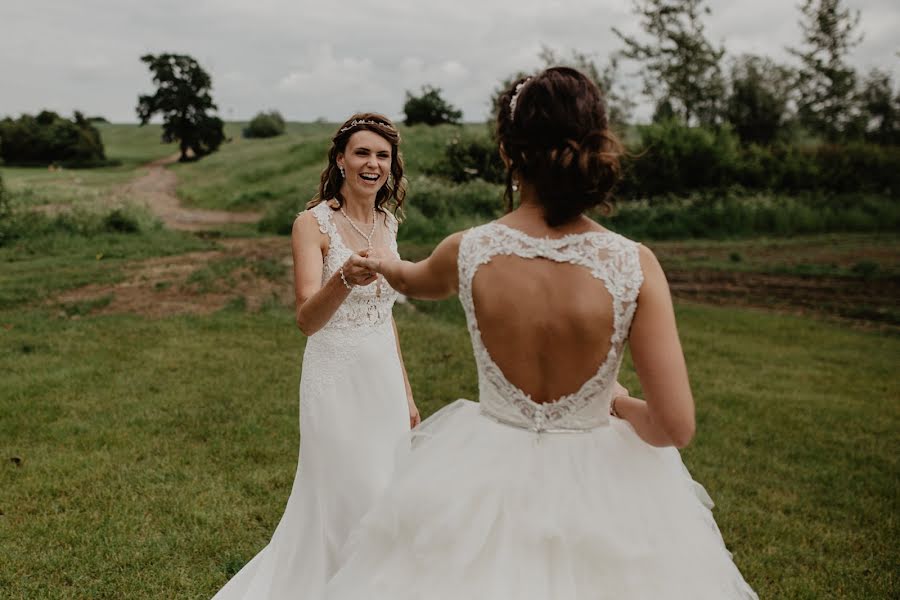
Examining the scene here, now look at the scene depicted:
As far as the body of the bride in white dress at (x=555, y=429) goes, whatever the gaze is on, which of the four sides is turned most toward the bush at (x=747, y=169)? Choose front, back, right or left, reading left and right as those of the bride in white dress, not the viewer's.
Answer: front

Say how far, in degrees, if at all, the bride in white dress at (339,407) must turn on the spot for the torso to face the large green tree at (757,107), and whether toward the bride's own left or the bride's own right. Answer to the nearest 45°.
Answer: approximately 90° to the bride's own left

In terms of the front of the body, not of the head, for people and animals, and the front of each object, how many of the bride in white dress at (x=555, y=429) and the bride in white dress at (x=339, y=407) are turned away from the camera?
1

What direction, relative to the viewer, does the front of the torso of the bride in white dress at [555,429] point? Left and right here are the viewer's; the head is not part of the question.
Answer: facing away from the viewer

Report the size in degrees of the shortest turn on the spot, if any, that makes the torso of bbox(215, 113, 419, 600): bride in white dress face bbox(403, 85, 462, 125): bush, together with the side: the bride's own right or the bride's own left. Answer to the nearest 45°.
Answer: approximately 135° to the bride's own left

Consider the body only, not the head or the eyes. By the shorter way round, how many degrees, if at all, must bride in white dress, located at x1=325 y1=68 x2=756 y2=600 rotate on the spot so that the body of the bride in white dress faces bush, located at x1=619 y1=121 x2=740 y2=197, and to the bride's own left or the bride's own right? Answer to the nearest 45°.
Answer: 0° — they already face it

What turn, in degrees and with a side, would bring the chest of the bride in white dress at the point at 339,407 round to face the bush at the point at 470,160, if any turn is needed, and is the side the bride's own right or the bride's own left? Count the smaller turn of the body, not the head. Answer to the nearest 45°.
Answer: approximately 135° to the bride's own left

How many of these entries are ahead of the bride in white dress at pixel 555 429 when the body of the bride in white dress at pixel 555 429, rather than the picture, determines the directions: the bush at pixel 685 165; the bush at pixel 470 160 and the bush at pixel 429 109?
3

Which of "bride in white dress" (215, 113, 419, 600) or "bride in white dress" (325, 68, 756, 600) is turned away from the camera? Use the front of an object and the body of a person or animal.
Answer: "bride in white dress" (325, 68, 756, 600)

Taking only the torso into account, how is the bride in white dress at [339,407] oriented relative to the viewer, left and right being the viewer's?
facing the viewer and to the right of the viewer

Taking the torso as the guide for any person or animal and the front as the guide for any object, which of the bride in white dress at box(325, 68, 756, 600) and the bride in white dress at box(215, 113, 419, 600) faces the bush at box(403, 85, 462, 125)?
the bride in white dress at box(325, 68, 756, 600)

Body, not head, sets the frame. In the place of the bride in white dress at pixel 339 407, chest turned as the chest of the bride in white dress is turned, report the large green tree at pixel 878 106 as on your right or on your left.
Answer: on your left

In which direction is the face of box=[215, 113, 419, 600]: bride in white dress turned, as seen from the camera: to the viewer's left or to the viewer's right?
to the viewer's right

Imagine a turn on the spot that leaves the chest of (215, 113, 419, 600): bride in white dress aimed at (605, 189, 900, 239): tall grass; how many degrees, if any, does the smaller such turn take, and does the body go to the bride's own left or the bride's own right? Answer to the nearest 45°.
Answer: approximately 90° to the bride's own left

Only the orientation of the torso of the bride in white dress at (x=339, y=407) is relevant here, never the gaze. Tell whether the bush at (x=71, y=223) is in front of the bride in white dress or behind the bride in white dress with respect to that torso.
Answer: behind
